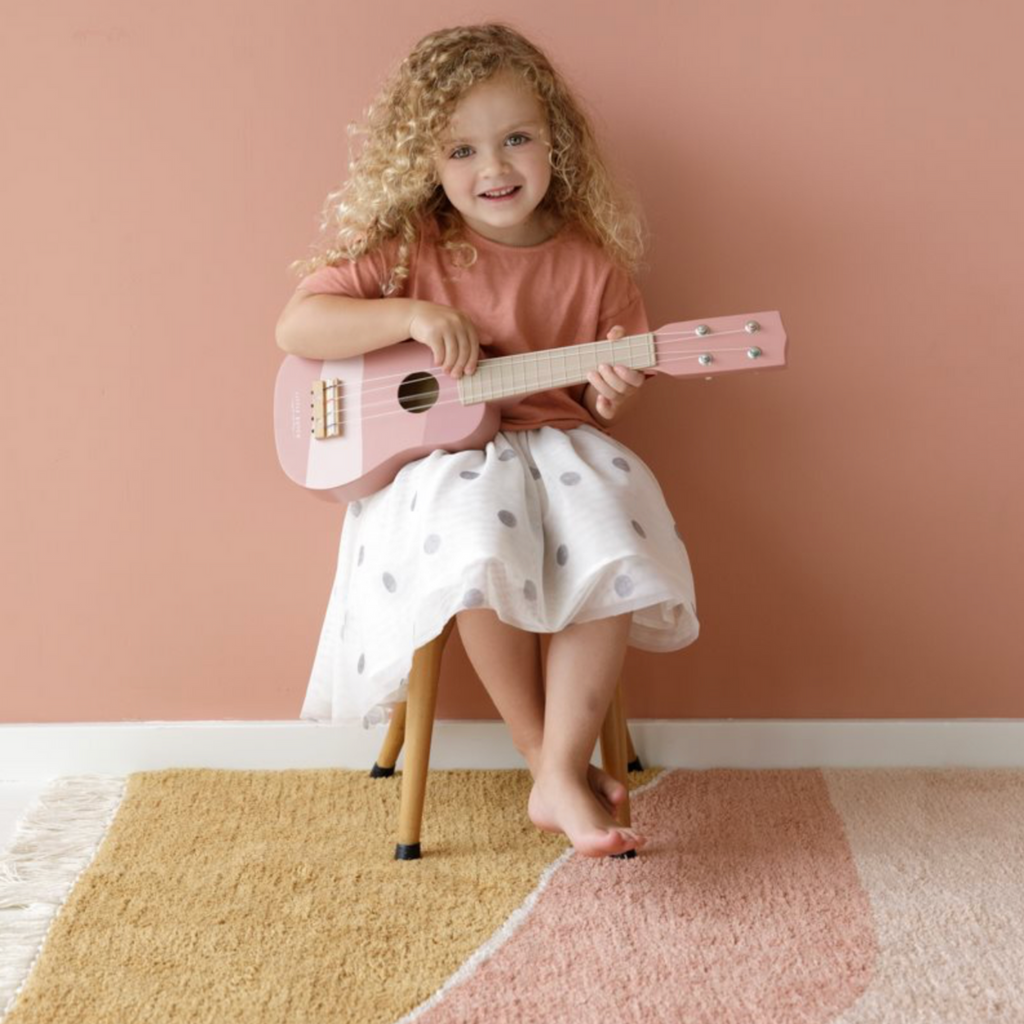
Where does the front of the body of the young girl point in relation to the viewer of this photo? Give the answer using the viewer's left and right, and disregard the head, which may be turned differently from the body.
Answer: facing the viewer

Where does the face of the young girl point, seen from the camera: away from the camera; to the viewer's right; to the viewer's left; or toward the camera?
toward the camera
